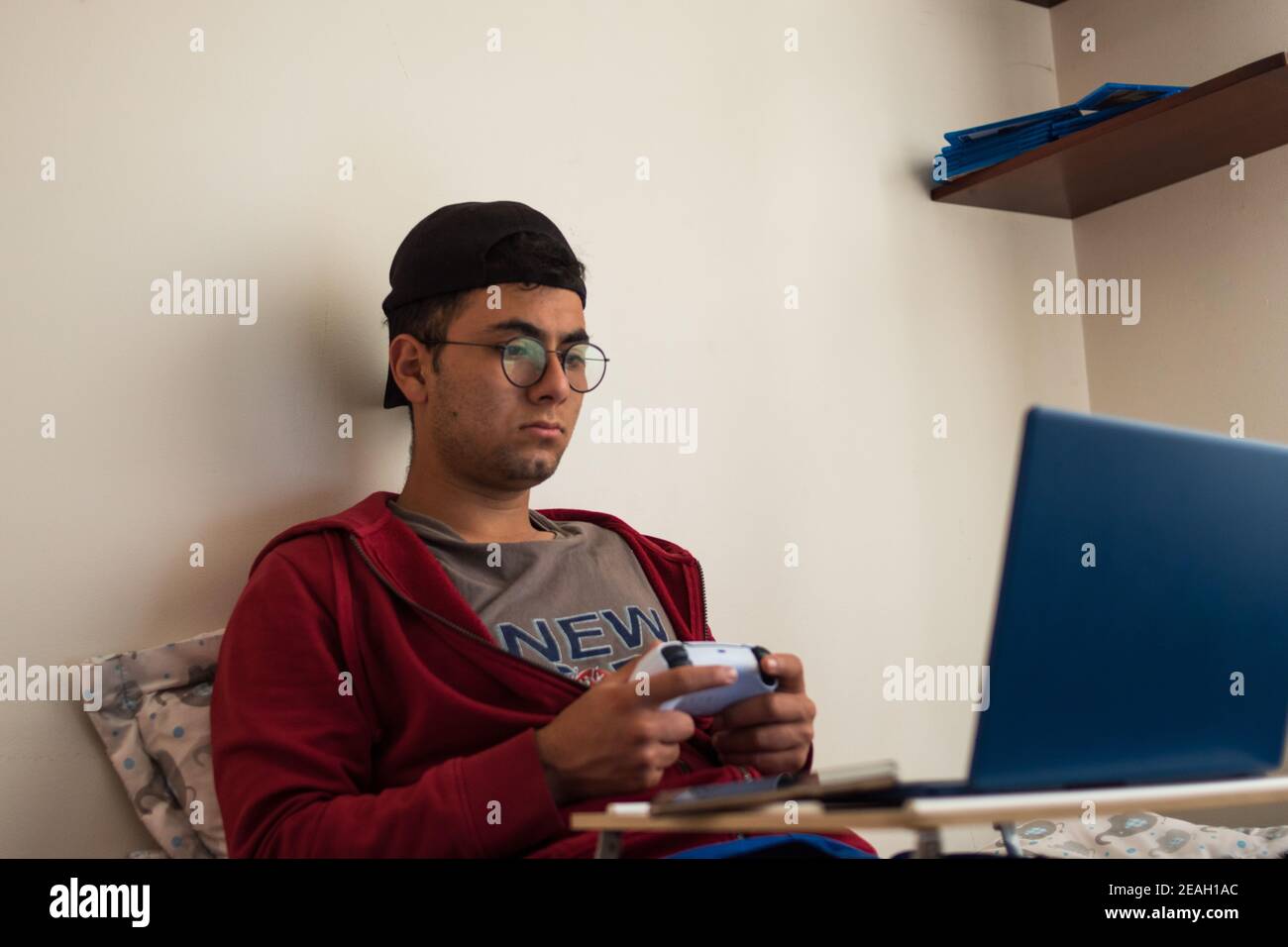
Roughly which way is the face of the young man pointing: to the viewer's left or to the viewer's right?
to the viewer's right

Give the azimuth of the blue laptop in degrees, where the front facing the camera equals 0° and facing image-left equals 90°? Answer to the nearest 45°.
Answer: approximately 135°

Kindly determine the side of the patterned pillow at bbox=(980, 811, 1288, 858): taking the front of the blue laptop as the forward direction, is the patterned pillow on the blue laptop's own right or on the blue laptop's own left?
on the blue laptop's own right

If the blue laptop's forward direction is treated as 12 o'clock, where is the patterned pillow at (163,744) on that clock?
The patterned pillow is roughly at 11 o'clock from the blue laptop.
